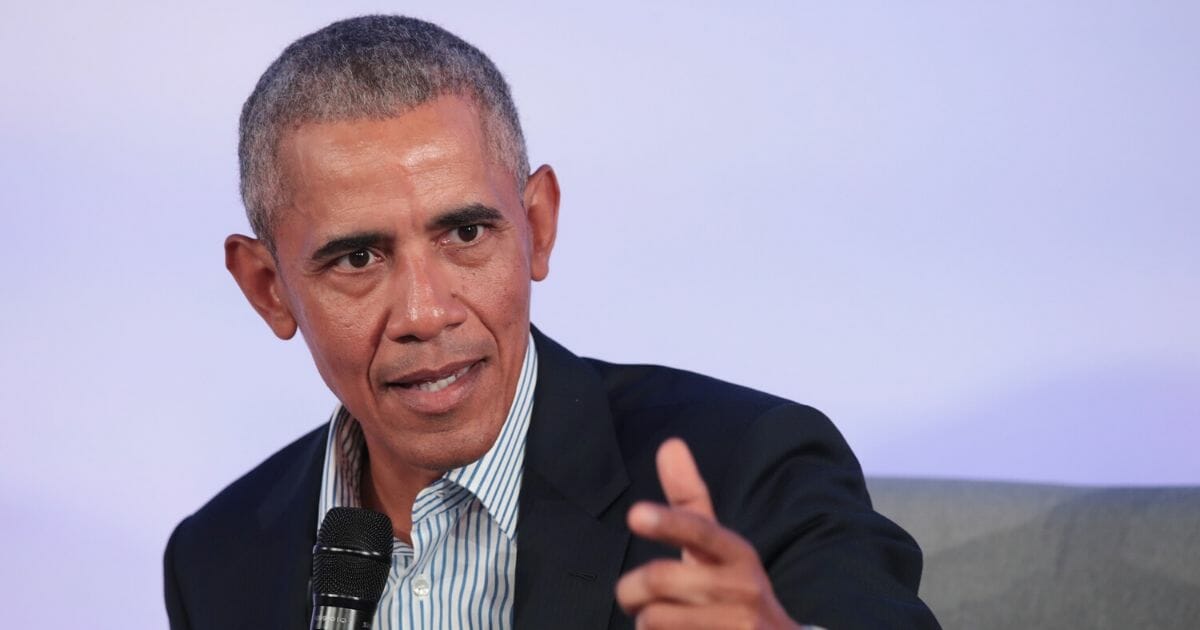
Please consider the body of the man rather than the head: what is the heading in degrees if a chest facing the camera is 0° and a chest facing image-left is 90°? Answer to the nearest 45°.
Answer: approximately 0°
